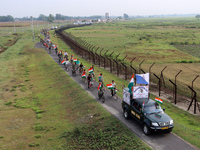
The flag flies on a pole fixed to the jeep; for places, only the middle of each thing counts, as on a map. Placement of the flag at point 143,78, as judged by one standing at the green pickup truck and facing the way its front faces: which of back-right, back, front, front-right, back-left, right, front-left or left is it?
back-left

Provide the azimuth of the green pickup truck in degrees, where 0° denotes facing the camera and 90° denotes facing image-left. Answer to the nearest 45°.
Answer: approximately 315°
